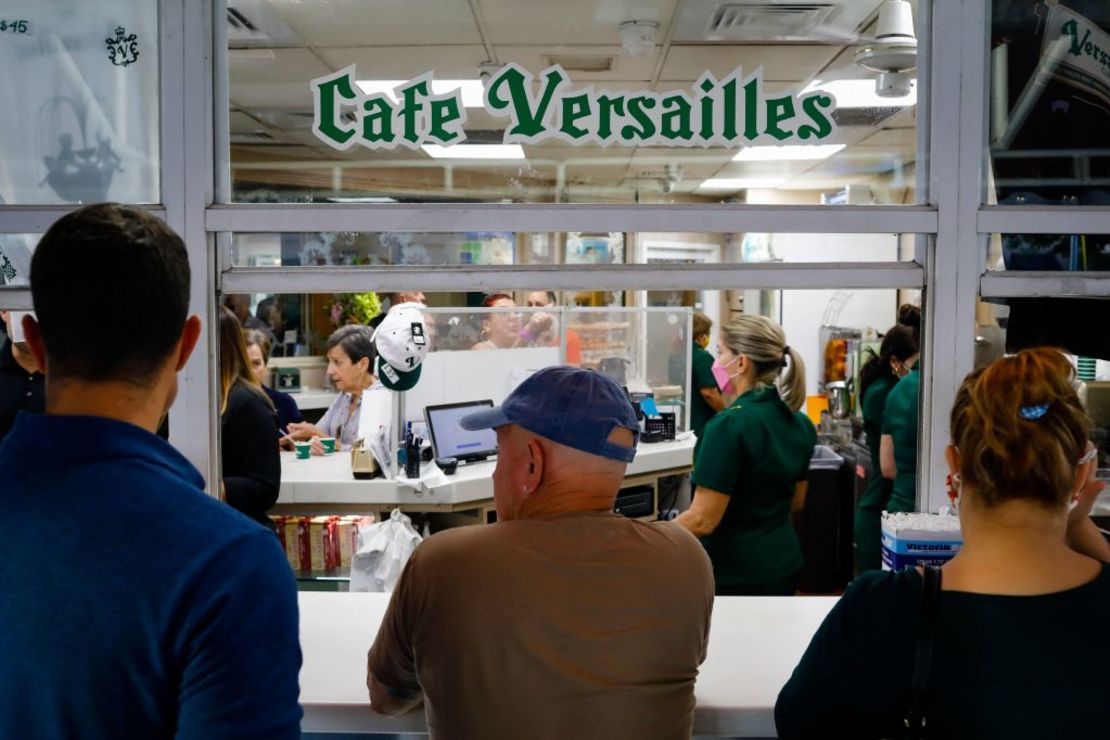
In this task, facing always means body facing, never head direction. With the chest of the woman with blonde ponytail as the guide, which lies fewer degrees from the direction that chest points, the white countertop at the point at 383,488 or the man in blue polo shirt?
the white countertop

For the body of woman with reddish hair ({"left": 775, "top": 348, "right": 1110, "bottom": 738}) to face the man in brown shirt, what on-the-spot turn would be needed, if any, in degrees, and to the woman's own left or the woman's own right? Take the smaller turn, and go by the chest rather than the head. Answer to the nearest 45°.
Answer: approximately 90° to the woman's own left

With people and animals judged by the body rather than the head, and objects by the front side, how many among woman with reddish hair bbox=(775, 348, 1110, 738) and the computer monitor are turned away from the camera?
1

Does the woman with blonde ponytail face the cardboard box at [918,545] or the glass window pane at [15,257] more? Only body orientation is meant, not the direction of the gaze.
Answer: the glass window pane

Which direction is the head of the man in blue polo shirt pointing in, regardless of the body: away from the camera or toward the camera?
away from the camera

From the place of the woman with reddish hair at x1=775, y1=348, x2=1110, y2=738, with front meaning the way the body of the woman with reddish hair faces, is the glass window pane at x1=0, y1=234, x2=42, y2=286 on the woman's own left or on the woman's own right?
on the woman's own left

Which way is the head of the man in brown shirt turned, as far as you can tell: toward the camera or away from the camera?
away from the camera

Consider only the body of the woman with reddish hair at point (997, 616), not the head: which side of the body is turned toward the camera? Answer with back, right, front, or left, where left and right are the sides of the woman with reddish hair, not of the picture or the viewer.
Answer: back

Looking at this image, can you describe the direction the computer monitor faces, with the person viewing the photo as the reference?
facing the viewer and to the right of the viewer

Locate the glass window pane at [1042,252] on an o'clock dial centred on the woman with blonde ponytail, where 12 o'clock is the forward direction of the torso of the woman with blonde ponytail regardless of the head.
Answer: The glass window pane is roughly at 6 o'clock from the woman with blonde ponytail.

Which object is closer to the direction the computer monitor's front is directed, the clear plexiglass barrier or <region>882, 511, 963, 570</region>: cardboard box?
the cardboard box

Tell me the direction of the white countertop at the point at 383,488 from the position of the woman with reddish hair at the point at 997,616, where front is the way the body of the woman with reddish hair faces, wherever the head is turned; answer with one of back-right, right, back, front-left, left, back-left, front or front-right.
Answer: front-left

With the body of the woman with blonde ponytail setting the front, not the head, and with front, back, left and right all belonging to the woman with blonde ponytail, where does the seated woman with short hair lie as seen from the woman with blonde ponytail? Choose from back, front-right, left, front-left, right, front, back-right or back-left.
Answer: front

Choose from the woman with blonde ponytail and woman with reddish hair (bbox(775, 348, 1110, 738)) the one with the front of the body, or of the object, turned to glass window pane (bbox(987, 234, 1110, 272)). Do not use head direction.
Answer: the woman with reddish hair

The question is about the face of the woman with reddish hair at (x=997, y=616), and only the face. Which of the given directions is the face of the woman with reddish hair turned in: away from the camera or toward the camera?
away from the camera

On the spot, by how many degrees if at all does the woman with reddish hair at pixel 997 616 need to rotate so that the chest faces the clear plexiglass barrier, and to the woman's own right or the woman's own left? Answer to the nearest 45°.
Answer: approximately 45° to the woman's own left
